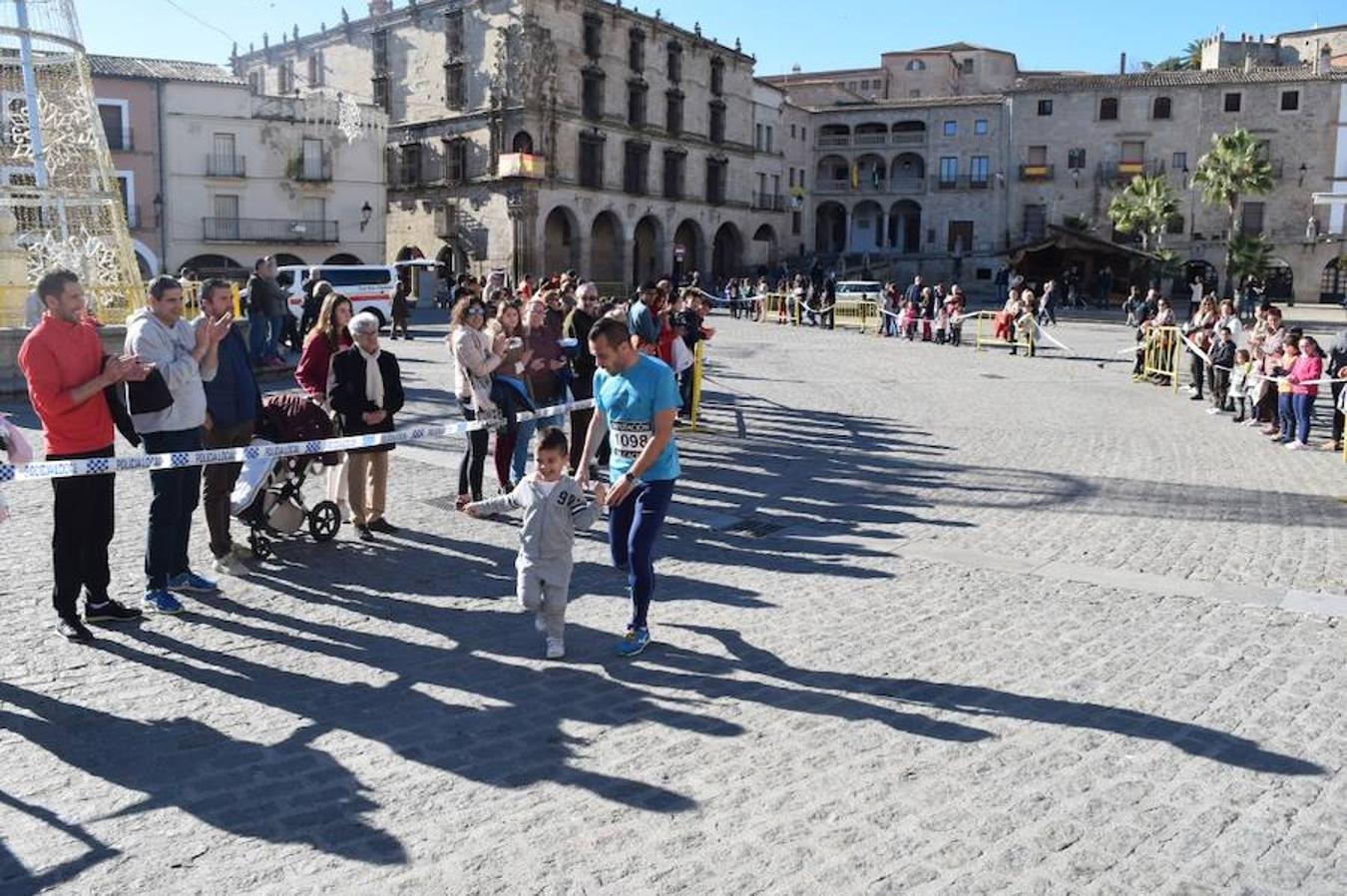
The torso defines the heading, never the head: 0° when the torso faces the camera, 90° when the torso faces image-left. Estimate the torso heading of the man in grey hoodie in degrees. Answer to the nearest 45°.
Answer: approximately 315°

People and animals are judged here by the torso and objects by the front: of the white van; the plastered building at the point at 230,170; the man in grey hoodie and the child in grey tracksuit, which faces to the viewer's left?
the white van

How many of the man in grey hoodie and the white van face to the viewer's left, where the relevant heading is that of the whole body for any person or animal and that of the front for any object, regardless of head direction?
1

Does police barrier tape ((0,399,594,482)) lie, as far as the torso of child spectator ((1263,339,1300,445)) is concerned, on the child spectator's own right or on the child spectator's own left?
on the child spectator's own left

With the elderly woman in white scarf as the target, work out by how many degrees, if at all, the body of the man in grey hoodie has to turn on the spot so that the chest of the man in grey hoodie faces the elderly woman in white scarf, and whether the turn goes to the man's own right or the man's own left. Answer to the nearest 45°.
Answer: approximately 90° to the man's own left

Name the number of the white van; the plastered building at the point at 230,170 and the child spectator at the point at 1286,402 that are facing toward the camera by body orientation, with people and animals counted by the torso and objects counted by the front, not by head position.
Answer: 1

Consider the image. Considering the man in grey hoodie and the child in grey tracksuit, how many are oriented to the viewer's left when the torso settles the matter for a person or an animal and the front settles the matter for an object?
0

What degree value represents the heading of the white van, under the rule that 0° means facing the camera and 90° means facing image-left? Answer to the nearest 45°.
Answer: approximately 90°

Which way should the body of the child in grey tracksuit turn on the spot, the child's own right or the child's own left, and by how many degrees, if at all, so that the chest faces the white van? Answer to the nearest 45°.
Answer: approximately 180°
